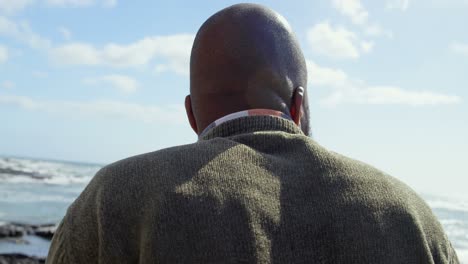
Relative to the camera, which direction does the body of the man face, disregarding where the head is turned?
away from the camera

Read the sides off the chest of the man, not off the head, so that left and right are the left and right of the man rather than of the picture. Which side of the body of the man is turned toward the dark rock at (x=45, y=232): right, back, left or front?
front

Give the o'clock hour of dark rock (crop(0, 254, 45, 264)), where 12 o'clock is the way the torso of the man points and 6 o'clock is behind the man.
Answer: The dark rock is roughly at 11 o'clock from the man.

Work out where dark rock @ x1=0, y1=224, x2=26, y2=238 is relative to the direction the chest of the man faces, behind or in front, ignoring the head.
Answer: in front

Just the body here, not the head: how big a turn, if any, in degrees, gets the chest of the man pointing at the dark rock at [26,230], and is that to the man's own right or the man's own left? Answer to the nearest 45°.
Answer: approximately 45° to the man's own left

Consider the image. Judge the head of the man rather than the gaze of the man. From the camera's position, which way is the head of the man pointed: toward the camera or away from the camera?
away from the camera
